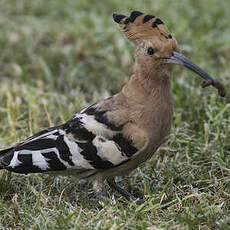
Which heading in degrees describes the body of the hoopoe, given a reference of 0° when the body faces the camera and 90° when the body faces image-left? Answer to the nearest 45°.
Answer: approximately 270°
